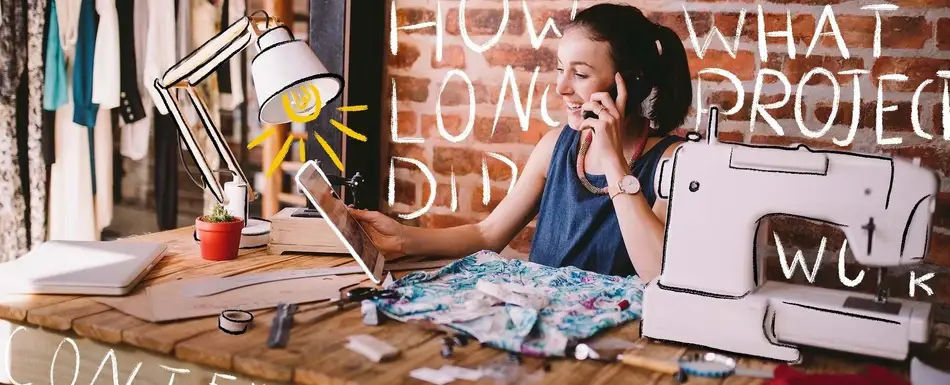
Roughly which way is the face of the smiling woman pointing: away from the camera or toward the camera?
toward the camera

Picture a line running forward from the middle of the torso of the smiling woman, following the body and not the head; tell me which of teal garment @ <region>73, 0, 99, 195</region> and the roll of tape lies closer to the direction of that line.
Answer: the roll of tape

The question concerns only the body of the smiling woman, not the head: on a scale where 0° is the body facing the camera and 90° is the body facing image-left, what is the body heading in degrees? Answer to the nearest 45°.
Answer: approximately 45°

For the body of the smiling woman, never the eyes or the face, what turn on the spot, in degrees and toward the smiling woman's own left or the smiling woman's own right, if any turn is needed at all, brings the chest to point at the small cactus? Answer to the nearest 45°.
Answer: approximately 45° to the smiling woman's own right

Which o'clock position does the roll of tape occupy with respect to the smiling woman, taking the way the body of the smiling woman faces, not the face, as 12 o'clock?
The roll of tape is roughly at 12 o'clock from the smiling woman.

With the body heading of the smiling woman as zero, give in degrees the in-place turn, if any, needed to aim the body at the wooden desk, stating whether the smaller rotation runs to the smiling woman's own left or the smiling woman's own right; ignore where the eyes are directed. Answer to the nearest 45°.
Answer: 0° — they already face it

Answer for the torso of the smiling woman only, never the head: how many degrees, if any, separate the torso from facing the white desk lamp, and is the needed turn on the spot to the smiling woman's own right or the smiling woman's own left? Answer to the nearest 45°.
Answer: approximately 45° to the smiling woman's own right

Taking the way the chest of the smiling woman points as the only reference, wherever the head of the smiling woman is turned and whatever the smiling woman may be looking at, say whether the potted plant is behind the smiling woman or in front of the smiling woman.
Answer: in front

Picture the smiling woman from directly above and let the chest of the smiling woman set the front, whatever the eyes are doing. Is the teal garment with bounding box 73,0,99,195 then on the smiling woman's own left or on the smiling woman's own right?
on the smiling woman's own right

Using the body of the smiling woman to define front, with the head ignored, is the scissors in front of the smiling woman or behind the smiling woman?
in front
